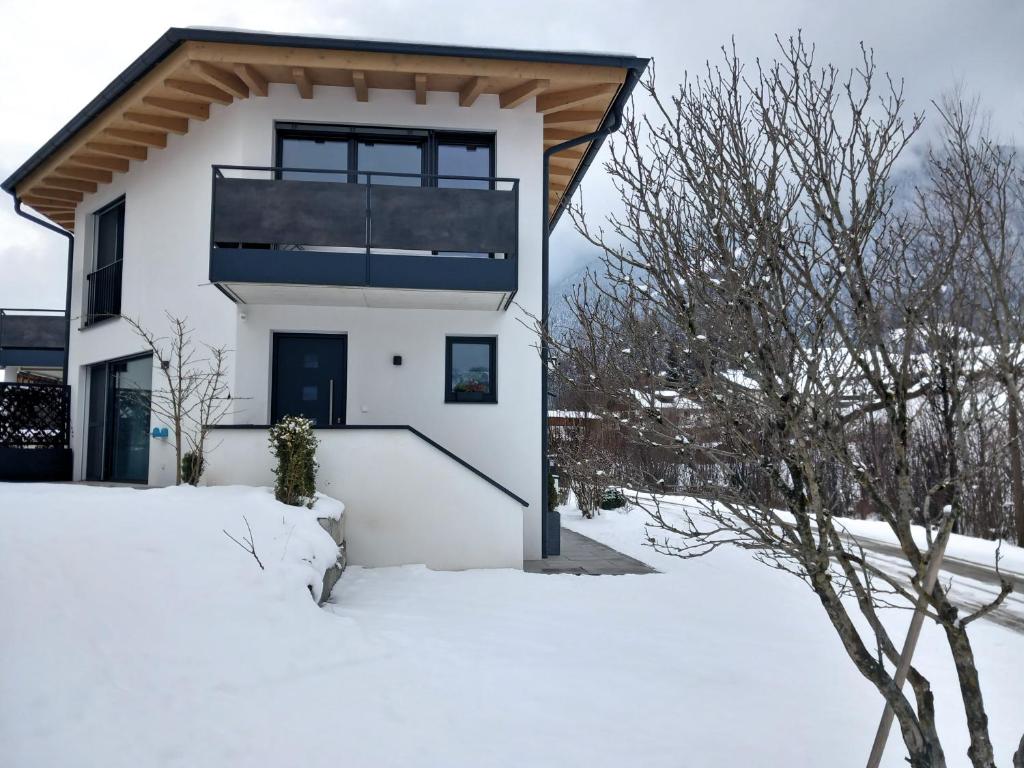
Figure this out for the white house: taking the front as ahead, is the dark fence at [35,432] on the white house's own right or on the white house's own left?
on the white house's own right

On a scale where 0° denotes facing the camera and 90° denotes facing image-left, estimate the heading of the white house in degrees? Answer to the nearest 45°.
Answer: approximately 0°

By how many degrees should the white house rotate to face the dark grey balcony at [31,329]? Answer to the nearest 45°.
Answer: approximately 135° to its right

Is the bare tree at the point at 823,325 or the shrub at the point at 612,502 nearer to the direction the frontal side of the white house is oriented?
the bare tree

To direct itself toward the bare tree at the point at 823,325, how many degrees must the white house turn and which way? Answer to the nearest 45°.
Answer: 0° — it already faces it

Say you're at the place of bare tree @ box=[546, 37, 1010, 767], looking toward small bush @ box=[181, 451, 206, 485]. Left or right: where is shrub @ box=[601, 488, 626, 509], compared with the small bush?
right

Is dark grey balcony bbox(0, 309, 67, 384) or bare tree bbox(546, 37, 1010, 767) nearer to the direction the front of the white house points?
the bare tree

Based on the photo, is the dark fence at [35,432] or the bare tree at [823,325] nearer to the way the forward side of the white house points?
the bare tree

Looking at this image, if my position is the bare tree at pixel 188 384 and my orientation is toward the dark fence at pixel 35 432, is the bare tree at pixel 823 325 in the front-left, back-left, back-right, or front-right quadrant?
back-left
